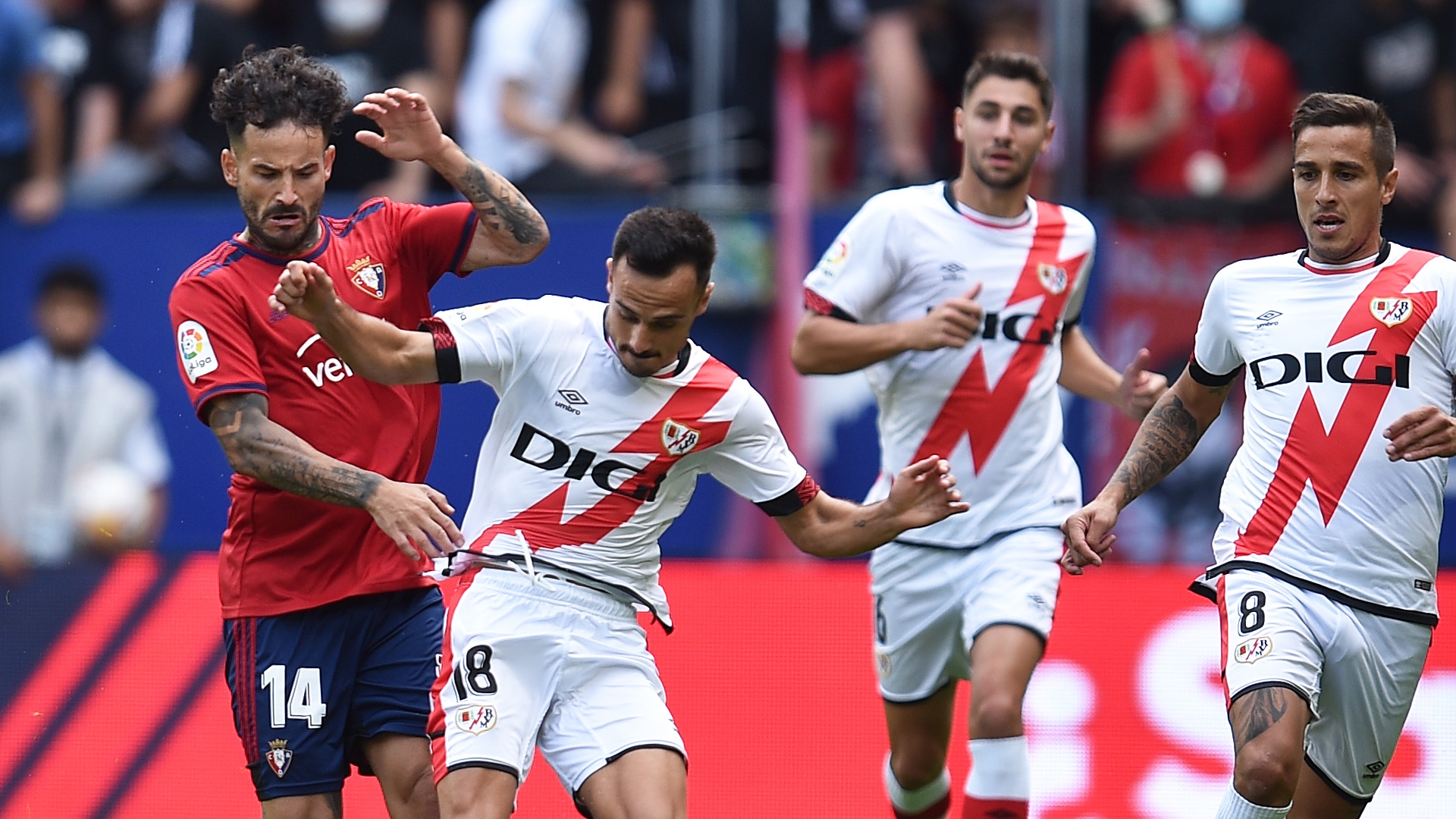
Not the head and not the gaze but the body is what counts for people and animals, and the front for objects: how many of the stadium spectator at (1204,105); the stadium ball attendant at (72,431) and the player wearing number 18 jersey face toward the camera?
3

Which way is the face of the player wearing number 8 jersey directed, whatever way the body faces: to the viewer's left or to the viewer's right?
to the viewer's left

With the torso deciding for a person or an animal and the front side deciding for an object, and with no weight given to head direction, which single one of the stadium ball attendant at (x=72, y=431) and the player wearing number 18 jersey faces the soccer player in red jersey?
the stadium ball attendant

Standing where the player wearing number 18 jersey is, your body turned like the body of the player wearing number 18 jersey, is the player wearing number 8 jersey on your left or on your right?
on your left

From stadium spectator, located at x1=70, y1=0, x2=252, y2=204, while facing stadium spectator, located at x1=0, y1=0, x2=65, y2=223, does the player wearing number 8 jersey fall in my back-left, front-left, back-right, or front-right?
back-left

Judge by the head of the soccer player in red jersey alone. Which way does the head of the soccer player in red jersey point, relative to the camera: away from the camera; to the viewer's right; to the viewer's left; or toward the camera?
toward the camera

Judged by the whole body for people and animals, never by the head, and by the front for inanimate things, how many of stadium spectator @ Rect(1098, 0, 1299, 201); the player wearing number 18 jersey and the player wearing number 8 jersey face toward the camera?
3

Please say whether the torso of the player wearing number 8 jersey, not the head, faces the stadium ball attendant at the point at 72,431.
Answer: no

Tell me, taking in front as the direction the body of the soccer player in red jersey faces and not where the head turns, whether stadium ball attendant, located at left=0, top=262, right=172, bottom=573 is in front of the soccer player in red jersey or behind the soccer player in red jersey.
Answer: behind

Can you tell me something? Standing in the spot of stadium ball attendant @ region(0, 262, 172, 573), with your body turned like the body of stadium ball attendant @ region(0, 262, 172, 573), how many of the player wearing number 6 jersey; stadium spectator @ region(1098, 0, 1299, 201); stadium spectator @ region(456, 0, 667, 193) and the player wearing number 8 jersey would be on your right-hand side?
0

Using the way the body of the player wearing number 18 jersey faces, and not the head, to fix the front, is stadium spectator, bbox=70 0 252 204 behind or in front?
behind

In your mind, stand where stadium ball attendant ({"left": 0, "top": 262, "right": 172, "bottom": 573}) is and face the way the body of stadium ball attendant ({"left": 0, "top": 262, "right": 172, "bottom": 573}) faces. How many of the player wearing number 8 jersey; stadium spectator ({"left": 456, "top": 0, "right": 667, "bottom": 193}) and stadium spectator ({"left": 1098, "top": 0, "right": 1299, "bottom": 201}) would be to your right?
0

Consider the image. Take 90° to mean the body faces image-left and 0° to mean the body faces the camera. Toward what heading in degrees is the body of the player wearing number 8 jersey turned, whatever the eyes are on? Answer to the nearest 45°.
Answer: approximately 0°

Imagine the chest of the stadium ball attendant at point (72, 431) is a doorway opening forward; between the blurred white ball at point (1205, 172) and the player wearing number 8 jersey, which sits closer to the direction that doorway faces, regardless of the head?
the player wearing number 8 jersey

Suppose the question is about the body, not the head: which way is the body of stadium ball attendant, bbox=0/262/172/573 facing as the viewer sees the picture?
toward the camera

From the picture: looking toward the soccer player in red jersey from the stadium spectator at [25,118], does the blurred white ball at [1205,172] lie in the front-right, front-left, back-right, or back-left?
front-left

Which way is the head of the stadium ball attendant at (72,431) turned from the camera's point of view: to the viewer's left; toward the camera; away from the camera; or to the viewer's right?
toward the camera
